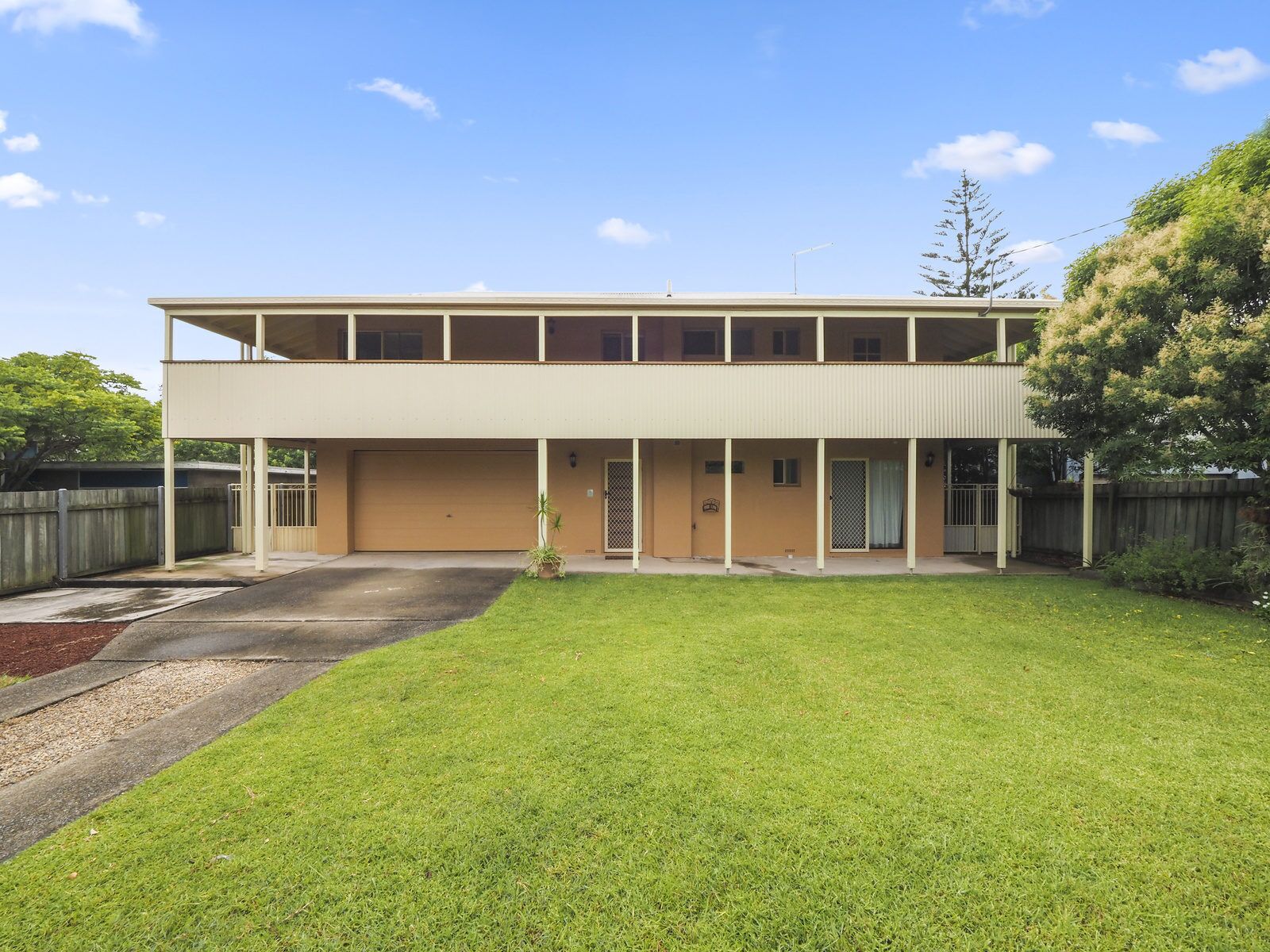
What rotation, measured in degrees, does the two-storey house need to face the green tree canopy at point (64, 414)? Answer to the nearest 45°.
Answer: approximately 135° to its right

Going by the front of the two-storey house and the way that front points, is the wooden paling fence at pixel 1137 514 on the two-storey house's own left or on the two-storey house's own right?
on the two-storey house's own left

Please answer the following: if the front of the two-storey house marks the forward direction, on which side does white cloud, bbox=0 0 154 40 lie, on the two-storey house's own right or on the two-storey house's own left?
on the two-storey house's own right

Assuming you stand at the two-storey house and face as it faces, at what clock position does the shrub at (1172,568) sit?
The shrub is roughly at 10 o'clock from the two-storey house.

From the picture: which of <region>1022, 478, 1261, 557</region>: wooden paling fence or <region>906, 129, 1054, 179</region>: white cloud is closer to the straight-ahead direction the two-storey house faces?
the wooden paling fence

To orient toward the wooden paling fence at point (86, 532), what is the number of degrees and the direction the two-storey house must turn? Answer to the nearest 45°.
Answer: approximately 90° to its right

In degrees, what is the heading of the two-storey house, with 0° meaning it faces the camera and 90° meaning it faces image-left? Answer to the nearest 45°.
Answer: approximately 0°
